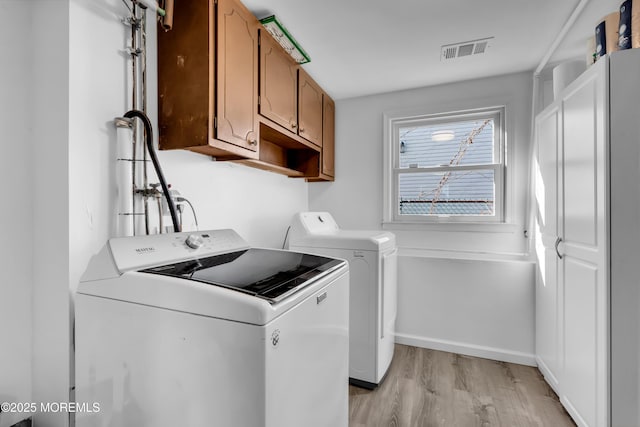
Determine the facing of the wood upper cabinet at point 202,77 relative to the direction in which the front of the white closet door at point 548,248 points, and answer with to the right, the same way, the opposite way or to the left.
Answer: the opposite way

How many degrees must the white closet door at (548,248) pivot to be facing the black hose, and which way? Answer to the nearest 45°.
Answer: approximately 45° to its left

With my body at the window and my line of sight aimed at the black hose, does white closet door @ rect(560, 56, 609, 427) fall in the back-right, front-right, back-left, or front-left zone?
front-left

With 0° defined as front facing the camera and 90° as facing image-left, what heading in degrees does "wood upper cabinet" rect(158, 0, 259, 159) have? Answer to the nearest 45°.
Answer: approximately 315°

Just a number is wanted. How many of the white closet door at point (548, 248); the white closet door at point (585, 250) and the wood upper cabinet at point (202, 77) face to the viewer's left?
2

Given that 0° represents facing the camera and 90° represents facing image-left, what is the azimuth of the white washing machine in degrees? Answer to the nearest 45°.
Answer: approximately 315°

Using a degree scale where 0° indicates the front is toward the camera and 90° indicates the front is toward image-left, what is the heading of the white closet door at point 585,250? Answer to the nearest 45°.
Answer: approximately 90°

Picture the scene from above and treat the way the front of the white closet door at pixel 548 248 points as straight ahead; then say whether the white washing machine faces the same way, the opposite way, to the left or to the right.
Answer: the opposite way

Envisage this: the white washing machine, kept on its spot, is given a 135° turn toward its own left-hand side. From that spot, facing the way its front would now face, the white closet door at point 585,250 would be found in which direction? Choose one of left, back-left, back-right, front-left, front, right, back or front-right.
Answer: right

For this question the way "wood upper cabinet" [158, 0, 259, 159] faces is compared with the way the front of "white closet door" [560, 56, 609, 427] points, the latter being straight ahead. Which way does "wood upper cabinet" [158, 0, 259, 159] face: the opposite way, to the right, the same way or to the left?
the opposite way

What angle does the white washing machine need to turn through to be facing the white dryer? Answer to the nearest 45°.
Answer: approximately 90° to its left

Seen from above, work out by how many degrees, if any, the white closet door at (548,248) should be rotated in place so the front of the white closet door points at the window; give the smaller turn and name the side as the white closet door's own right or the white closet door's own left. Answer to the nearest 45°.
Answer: approximately 45° to the white closet door's own right

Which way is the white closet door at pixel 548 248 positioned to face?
to the viewer's left

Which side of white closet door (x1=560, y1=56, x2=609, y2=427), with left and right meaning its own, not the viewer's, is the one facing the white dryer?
front
